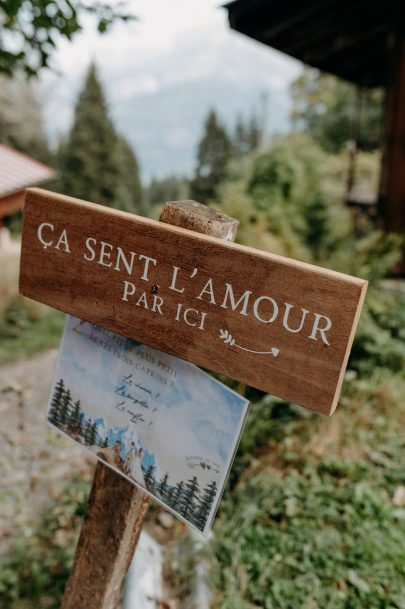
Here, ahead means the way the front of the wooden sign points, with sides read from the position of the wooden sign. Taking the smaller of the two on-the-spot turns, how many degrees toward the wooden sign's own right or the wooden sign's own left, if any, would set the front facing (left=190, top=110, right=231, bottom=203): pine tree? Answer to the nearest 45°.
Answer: approximately 135° to the wooden sign's own right

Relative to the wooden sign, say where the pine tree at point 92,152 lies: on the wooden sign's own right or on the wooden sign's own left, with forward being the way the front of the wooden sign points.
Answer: on the wooden sign's own right

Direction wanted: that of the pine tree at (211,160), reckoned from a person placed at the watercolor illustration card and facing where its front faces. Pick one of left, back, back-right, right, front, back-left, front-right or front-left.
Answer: back-right

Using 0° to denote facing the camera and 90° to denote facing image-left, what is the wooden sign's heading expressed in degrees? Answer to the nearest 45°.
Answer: approximately 45°

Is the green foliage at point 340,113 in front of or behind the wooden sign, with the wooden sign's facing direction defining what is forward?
behind

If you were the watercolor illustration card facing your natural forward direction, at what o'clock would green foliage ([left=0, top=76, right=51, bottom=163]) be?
The green foliage is roughly at 4 o'clock from the watercolor illustration card.

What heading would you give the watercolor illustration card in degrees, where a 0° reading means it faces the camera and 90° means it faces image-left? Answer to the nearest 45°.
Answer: approximately 45°
